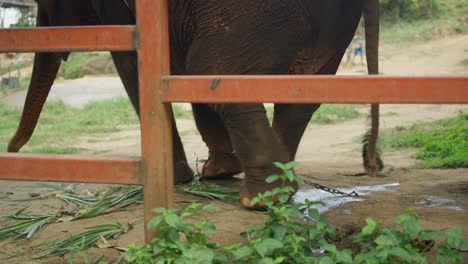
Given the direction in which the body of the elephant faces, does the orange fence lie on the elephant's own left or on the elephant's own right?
on the elephant's own left

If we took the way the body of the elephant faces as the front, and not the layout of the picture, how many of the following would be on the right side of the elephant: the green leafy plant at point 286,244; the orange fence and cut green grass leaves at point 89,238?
0

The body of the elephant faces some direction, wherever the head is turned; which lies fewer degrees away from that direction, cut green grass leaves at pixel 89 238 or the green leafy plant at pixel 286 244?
the cut green grass leaves

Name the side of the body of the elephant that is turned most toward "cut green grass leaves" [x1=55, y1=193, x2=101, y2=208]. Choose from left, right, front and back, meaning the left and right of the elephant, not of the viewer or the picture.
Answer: front

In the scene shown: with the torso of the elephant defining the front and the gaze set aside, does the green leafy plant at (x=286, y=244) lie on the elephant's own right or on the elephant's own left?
on the elephant's own left

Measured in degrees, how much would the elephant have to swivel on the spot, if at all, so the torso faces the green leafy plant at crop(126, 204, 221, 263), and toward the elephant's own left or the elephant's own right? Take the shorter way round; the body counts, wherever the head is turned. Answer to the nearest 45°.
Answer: approximately 90° to the elephant's own left

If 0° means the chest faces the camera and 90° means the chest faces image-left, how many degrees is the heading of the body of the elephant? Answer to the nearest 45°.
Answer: approximately 90°
